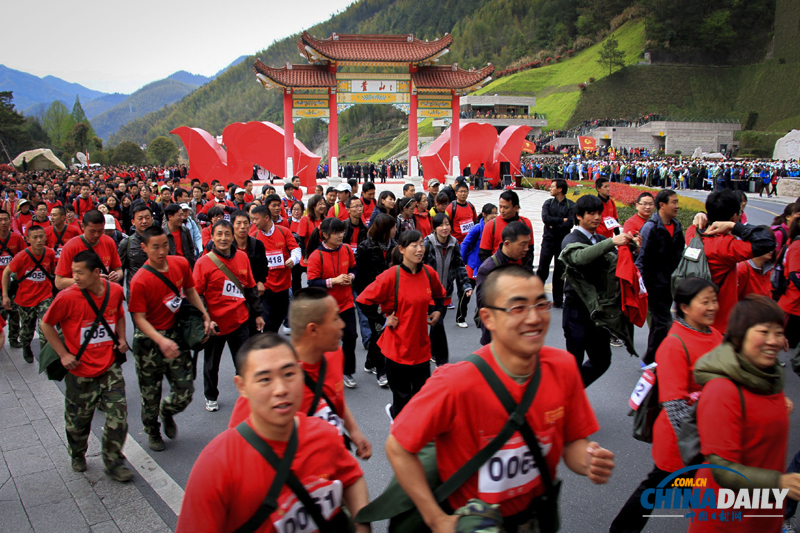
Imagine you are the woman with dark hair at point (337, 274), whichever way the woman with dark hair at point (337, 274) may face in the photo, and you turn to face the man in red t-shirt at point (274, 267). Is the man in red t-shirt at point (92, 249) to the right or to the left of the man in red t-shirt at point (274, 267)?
left

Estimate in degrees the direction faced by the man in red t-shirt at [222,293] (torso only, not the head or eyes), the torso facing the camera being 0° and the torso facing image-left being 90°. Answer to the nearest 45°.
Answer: approximately 0°

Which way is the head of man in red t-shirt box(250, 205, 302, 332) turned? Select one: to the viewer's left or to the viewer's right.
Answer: to the viewer's left

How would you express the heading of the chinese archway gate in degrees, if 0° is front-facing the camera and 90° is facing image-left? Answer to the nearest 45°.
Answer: approximately 0°

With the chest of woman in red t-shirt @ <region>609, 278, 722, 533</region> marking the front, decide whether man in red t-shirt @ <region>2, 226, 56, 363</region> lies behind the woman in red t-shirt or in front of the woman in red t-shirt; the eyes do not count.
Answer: behind

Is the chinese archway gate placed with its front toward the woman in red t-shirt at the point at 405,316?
yes

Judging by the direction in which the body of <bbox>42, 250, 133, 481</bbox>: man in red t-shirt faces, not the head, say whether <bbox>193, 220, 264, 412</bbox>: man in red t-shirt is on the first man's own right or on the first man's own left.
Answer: on the first man's own left

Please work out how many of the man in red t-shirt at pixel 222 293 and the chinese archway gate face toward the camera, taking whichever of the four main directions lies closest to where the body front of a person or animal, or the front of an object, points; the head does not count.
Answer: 2

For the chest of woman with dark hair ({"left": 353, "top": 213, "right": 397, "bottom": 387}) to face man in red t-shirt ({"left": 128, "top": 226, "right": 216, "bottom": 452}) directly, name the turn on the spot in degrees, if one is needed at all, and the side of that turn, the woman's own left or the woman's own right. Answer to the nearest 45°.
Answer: approximately 90° to the woman's own right

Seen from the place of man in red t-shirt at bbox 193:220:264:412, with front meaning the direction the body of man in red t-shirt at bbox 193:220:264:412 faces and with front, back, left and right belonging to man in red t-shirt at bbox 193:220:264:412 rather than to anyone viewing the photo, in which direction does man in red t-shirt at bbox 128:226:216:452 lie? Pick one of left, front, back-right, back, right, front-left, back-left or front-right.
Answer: front-right

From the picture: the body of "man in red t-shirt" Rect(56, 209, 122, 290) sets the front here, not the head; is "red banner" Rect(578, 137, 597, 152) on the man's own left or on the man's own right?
on the man's own left

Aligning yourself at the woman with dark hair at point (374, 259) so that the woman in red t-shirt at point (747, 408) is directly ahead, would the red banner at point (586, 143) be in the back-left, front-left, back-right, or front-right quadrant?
back-left
